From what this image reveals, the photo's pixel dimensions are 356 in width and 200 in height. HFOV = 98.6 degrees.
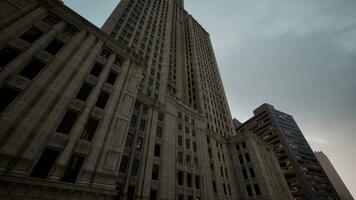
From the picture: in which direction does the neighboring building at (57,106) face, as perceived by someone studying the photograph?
facing the viewer and to the right of the viewer

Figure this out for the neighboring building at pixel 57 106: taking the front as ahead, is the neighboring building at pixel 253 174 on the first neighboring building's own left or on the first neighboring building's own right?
on the first neighboring building's own left
